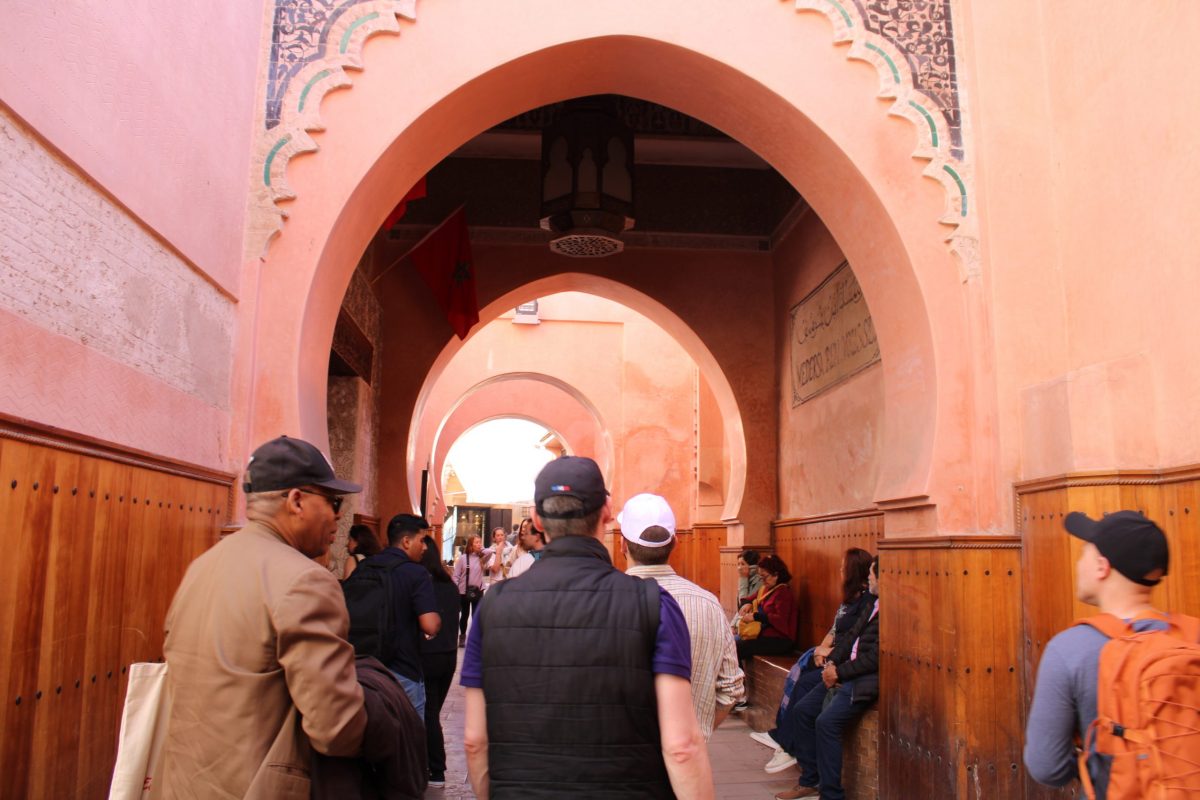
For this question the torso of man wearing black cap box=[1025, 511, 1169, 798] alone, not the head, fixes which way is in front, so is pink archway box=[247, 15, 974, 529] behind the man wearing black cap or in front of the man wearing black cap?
in front

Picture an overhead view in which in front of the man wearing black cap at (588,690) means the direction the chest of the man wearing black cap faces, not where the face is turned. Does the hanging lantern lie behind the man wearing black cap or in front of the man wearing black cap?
in front

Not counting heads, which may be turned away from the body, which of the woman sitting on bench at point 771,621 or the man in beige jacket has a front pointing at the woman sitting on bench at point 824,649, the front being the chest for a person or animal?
the man in beige jacket

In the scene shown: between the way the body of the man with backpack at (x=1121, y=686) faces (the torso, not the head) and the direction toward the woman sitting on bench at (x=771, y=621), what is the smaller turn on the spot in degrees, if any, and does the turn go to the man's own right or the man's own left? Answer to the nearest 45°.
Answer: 0° — they already face them

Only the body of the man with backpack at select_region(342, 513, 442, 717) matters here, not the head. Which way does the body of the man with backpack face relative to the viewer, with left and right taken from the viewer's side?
facing away from the viewer and to the right of the viewer

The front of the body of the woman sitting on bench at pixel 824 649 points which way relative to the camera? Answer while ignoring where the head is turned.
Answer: to the viewer's left

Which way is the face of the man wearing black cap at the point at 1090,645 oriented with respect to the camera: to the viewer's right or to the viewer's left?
to the viewer's left

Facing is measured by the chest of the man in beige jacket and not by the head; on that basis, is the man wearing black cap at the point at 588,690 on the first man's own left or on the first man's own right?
on the first man's own right

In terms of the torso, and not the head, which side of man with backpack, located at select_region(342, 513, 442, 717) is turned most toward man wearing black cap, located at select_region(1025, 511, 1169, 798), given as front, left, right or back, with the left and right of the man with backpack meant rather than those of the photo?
right

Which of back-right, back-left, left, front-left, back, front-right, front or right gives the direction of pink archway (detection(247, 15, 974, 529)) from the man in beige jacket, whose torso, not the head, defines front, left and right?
front

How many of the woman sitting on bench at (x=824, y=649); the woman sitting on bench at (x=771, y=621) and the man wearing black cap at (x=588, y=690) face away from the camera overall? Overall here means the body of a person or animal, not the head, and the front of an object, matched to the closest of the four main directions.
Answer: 1

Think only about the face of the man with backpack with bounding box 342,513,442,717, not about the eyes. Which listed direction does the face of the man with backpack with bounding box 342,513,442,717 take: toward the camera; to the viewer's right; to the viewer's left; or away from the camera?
to the viewer's right

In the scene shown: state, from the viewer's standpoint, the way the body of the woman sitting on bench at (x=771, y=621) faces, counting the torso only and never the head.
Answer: to the viewer's left

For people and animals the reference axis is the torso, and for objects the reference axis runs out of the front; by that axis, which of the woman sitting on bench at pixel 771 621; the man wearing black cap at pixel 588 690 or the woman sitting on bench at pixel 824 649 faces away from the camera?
the man wearing black cap

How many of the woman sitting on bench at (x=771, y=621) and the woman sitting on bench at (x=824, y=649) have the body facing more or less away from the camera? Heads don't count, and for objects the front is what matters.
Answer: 0

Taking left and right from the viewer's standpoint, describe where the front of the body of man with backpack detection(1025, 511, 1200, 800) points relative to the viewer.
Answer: facing away from the viewer and to the left of the viewer
